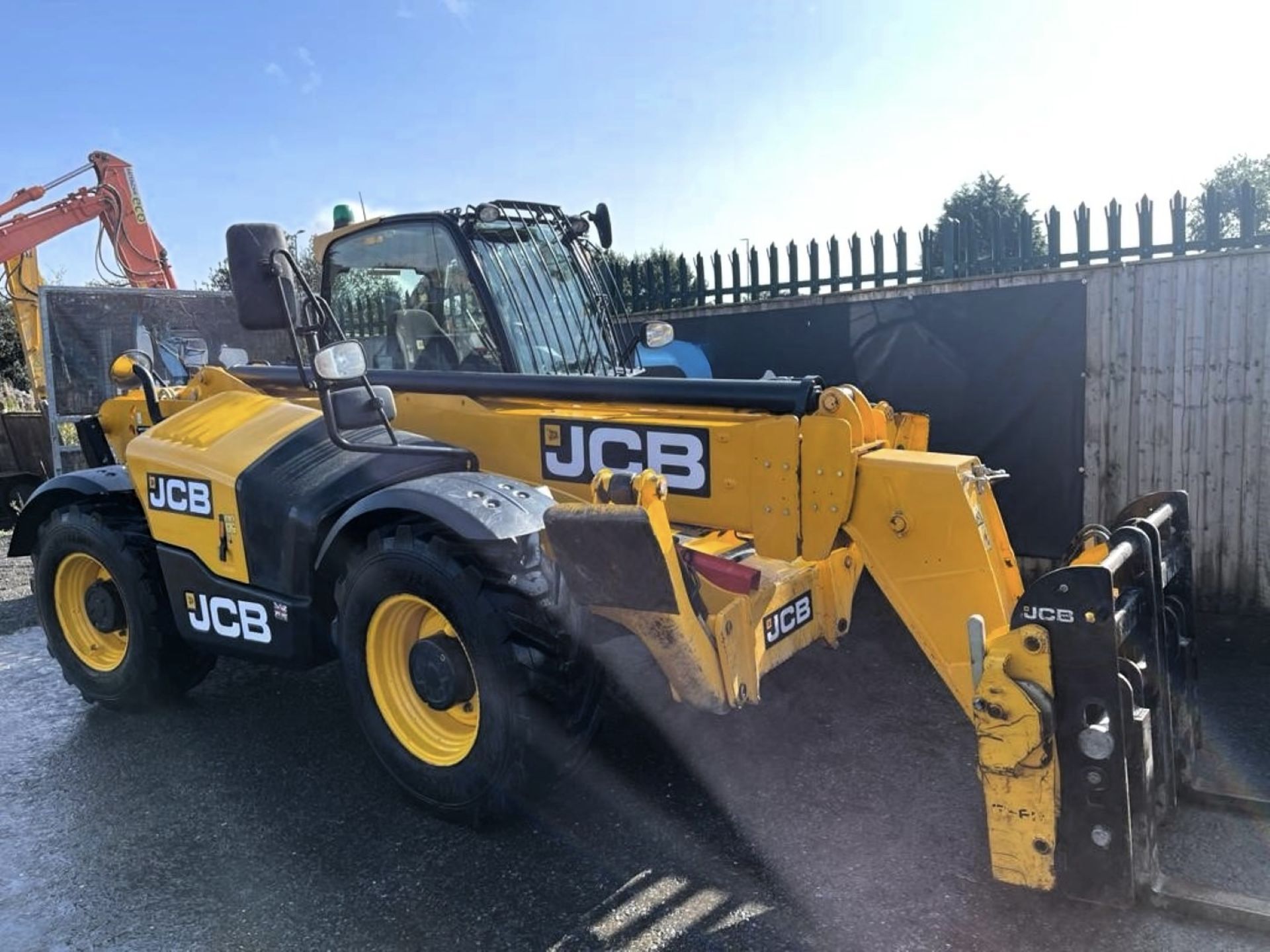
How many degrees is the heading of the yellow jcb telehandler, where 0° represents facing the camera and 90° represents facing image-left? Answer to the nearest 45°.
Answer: approximately 315°

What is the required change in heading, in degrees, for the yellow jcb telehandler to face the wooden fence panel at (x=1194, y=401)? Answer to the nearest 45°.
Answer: approximately 90° to its left

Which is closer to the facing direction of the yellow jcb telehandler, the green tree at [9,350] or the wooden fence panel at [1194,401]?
the wooden fence panel

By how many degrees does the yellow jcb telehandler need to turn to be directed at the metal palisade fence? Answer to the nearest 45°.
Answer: approximately 90° to its left

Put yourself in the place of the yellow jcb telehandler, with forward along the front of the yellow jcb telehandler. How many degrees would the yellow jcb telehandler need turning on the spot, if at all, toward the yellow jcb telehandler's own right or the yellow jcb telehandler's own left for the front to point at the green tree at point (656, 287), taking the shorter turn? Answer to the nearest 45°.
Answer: approximately 135° to the yellow jcb telehandler's own left

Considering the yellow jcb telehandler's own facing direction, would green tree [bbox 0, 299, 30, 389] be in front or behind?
behind

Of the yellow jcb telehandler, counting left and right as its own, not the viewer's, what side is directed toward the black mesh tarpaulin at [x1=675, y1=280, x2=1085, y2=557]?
left
